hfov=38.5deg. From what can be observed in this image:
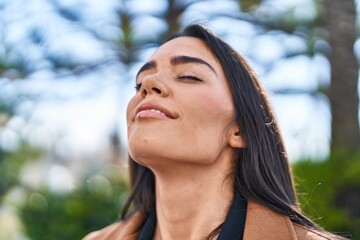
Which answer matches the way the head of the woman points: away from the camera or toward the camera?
toward the camera

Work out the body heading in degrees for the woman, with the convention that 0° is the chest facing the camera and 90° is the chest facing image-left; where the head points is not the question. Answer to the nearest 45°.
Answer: approximately 45°
